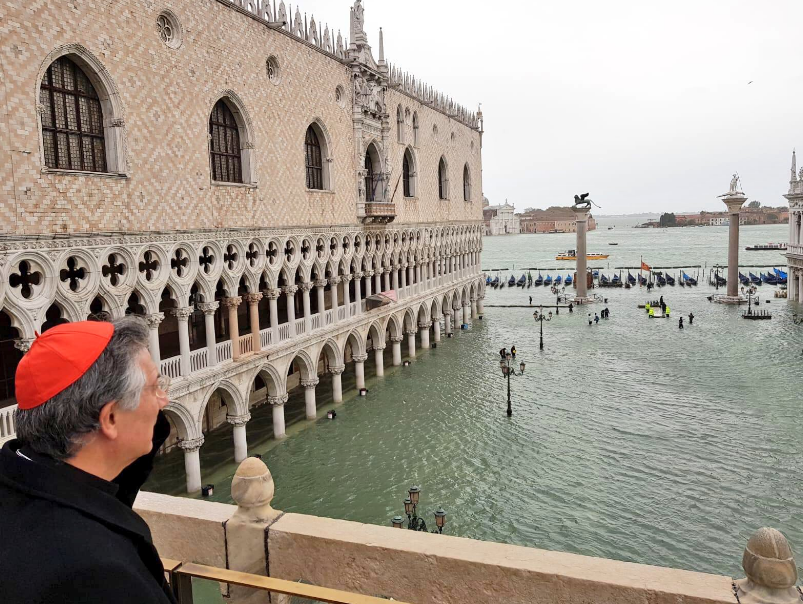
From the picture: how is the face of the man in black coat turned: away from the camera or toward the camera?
away from the camera

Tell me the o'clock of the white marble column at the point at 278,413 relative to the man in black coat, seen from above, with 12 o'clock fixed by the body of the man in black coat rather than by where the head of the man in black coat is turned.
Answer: The white marble column is roughly at 11 o'clock from the man in black coat.

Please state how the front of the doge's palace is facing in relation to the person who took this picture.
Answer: facing the viewer and to the right of the viewer

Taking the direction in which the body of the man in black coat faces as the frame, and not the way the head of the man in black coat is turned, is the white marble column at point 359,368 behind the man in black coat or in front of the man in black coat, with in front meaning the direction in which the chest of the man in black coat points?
in front

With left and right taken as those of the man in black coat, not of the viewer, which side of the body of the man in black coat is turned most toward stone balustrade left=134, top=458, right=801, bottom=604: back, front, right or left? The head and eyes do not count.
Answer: front

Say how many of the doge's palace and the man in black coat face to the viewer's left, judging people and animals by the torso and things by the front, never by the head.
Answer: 0

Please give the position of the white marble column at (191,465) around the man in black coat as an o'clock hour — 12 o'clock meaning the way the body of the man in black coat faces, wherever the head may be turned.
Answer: The white marble column is roughly at 11 o'clock from the man in black coat.

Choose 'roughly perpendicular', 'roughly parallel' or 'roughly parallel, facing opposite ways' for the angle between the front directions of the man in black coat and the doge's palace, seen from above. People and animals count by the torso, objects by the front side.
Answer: roughly perpendicular

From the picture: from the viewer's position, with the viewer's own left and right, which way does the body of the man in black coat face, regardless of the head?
facing away from the viewer and to the right of the viewer
